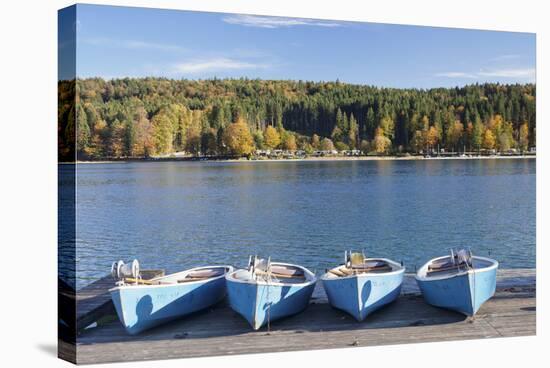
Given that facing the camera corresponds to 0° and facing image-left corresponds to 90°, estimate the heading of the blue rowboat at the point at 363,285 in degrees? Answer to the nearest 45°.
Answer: approximately 0°
